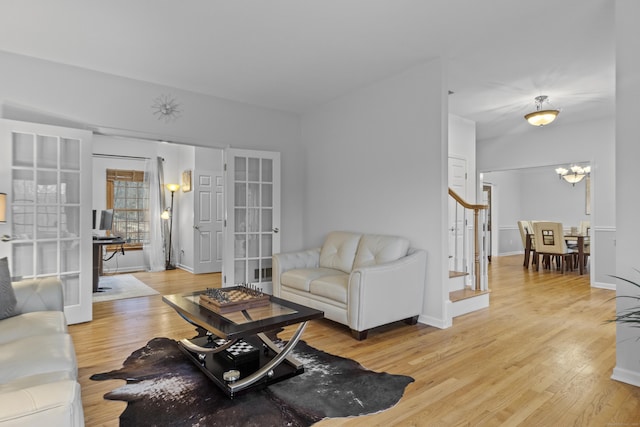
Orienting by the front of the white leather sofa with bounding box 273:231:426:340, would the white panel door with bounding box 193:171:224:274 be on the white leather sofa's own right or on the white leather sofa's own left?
on the white leather sofa's own right

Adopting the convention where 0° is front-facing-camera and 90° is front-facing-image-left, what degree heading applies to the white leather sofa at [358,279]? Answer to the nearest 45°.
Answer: approximately 45°

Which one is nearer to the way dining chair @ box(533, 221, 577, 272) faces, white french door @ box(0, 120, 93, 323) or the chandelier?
the chandelier

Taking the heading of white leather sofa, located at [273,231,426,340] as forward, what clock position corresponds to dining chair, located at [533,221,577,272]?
The dining chair is roughly at 6 o'clock from the white leather sofa.

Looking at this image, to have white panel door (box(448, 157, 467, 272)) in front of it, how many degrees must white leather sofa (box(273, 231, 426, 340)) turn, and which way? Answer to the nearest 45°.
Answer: approximately 180°

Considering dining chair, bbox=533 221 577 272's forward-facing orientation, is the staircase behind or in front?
behind

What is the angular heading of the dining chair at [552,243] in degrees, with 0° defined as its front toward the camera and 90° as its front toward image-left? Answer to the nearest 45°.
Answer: approximately 225°

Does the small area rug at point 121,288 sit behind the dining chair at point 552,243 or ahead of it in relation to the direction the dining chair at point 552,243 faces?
behind

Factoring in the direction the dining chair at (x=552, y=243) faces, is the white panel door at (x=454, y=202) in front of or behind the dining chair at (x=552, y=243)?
behind

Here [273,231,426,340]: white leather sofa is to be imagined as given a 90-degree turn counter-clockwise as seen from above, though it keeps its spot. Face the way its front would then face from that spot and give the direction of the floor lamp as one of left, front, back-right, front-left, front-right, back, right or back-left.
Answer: back

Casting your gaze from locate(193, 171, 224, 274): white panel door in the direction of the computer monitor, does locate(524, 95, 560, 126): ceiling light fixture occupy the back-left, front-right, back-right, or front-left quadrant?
back-left
